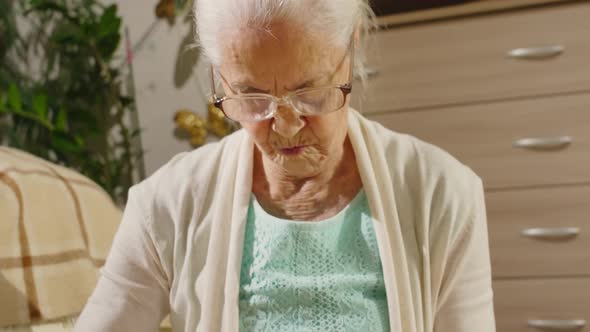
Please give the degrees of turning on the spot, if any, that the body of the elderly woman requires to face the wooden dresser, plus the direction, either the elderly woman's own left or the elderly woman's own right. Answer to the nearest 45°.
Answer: approximately 135° to the elderly woman's own left

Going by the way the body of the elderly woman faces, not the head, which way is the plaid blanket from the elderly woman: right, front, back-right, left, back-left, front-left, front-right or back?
back-right

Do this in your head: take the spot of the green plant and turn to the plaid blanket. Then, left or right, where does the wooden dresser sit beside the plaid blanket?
left

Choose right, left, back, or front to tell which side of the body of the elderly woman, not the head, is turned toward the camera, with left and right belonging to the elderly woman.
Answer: front

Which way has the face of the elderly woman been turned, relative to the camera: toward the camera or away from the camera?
toward the camera

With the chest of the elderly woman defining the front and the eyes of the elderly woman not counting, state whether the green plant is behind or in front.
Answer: behind
